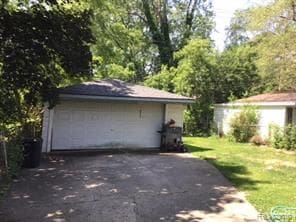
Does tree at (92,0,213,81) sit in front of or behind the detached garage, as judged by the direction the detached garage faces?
behind

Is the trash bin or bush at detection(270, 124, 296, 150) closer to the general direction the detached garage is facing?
the trash bin

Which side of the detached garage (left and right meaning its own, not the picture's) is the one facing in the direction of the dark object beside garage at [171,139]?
left

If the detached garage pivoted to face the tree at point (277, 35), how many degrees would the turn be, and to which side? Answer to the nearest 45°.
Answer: approximately 90° to its left

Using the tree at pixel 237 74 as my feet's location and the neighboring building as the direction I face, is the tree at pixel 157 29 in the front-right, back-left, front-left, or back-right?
back-right

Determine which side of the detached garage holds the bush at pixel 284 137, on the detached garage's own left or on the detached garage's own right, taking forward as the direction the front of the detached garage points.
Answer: on the detached garage's own left

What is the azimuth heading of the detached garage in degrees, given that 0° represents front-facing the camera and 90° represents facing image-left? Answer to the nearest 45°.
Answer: approximately 0°

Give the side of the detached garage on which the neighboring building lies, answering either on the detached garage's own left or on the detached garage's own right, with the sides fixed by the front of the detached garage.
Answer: on the detached garage's own left

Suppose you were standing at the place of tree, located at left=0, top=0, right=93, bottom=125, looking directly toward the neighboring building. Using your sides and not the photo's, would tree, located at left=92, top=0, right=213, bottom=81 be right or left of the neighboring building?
left
